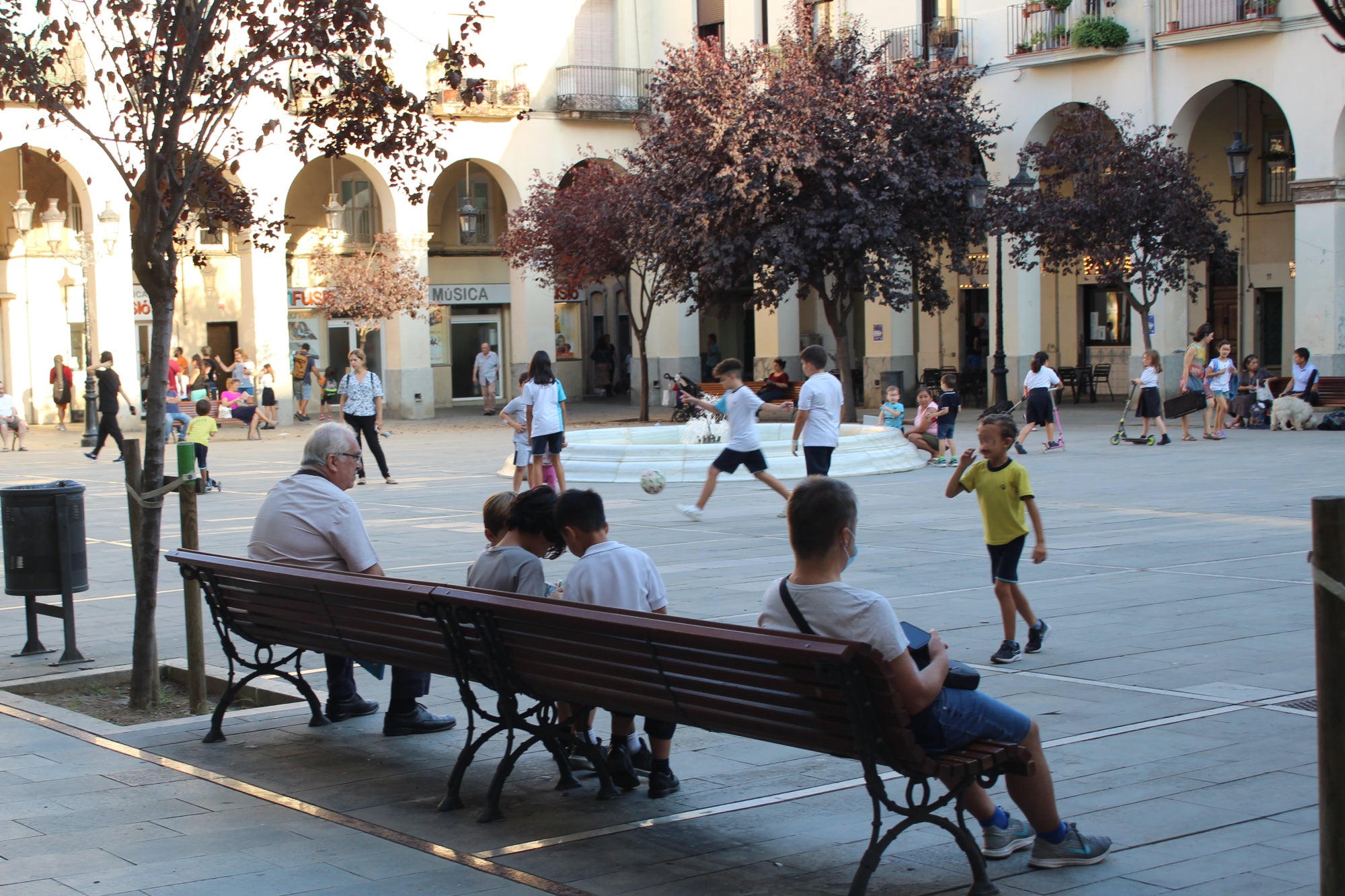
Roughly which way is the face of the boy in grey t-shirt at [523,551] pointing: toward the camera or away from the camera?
away from the camera

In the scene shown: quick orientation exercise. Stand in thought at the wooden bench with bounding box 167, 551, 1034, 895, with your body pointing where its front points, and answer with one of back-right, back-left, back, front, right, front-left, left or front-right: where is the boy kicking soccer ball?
front-left

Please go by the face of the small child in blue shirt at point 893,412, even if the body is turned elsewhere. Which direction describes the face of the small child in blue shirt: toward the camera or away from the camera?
toward the camera

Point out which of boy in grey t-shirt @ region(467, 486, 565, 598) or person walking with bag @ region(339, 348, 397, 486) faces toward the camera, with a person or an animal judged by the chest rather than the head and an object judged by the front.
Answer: the person walking with bag

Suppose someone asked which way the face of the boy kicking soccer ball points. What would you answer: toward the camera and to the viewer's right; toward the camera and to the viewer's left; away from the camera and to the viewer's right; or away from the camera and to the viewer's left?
toward the camera and to the viewer's left

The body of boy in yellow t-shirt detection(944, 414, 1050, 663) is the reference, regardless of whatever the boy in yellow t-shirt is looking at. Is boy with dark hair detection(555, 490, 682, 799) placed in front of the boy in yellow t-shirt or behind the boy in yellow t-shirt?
in front

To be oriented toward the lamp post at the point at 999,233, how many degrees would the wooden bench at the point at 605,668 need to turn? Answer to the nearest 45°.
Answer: approximately 45° to its left

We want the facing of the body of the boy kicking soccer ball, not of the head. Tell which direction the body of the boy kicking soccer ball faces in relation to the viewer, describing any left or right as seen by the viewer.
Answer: facing to the left of the viewer

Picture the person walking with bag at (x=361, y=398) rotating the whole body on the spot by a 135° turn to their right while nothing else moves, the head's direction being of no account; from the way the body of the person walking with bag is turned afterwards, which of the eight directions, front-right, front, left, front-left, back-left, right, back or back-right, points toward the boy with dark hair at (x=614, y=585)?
back-left

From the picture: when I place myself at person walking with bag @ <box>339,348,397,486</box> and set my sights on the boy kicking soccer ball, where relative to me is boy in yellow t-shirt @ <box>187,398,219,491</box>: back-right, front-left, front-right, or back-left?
back-right

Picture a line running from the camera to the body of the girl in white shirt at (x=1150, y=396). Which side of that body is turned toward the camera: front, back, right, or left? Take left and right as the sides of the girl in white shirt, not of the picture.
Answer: left

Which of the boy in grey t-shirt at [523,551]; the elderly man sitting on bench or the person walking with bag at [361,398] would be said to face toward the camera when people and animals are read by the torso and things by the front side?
the person walking with bag

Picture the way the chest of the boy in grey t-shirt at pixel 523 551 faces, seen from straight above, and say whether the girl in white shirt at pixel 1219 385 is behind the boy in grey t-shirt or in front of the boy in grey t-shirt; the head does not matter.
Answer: in front

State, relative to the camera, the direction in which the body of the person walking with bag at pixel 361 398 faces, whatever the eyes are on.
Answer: toward the camera

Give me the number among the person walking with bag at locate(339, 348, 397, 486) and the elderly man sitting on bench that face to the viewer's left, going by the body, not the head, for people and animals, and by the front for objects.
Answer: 0

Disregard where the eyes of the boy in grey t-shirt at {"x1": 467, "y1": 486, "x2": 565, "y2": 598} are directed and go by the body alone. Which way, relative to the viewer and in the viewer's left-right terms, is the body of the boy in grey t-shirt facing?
facing away from the viewer and to the right of the viewer

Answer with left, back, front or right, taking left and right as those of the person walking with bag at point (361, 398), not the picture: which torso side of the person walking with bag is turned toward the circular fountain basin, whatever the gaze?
left

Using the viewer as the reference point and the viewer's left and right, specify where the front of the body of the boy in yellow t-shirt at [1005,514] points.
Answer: facing the viewer and to the left of the viewer

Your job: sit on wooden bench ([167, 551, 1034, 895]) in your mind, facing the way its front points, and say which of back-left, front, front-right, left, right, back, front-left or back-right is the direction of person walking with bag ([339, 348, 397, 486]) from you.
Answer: front-left
